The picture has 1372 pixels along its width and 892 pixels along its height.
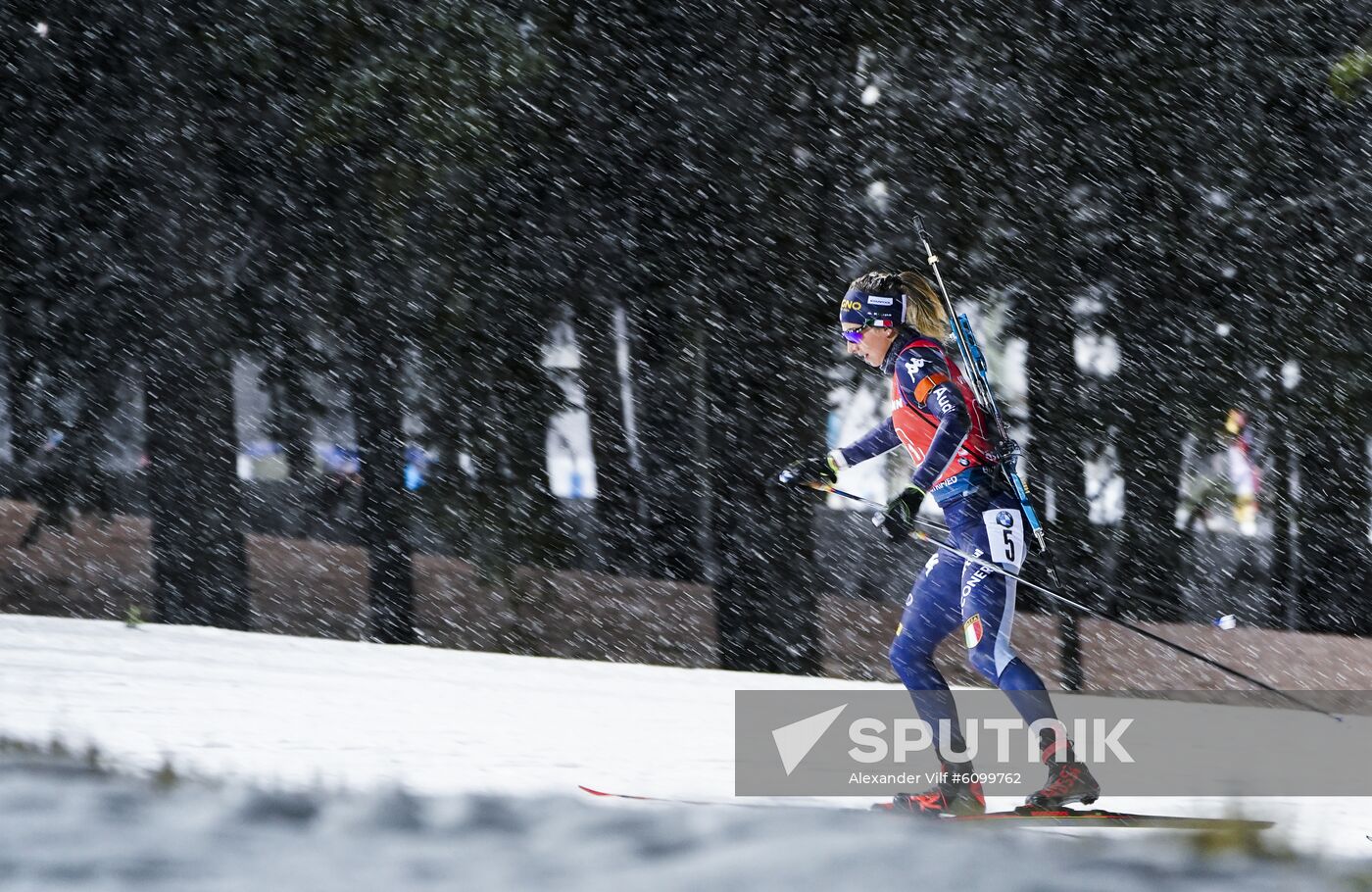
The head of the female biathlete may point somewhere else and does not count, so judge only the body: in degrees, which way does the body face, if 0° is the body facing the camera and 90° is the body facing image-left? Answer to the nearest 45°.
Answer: approximately 90°

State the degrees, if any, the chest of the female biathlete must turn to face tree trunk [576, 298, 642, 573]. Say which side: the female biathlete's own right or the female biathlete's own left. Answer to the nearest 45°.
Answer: approximately 90° to the female biathlete's own right

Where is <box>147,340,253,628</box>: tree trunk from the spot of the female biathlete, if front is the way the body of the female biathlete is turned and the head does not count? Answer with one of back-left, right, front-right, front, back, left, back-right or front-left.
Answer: front-right

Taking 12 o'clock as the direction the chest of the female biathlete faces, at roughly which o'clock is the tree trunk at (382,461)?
The tree trunk is roughly at 2 o'clock from the female biathlete.
